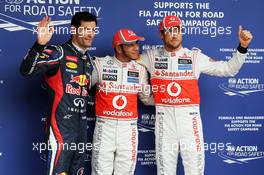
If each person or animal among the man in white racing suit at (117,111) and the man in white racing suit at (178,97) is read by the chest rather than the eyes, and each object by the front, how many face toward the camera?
2

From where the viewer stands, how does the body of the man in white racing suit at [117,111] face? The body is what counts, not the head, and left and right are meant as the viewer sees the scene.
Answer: facing the viewer

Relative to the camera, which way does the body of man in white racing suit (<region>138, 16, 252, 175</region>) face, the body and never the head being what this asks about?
toward the camera

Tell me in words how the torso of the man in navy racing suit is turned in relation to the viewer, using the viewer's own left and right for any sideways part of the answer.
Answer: facing the viewer and to the right of the viewer

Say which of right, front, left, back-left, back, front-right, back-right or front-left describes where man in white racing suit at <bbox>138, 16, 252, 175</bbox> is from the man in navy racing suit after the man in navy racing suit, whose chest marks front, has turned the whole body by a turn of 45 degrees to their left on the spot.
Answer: front
